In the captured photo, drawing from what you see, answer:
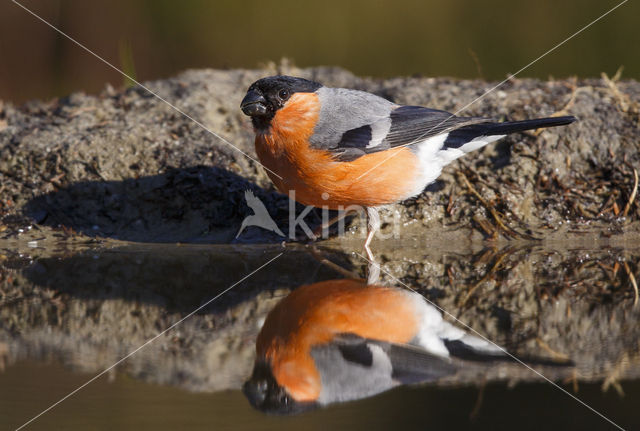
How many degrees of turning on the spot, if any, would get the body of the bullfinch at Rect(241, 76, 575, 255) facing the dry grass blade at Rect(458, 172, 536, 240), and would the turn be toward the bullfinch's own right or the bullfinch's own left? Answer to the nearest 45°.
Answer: approximately 135° to the bullfinch's own right

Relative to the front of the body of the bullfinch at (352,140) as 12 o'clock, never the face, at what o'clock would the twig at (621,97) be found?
The twig is roughly at 5 o'clock from the bullfinch.

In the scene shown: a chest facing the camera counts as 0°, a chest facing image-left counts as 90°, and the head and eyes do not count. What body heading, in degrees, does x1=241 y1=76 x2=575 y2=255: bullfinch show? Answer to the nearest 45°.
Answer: approximately 90°
